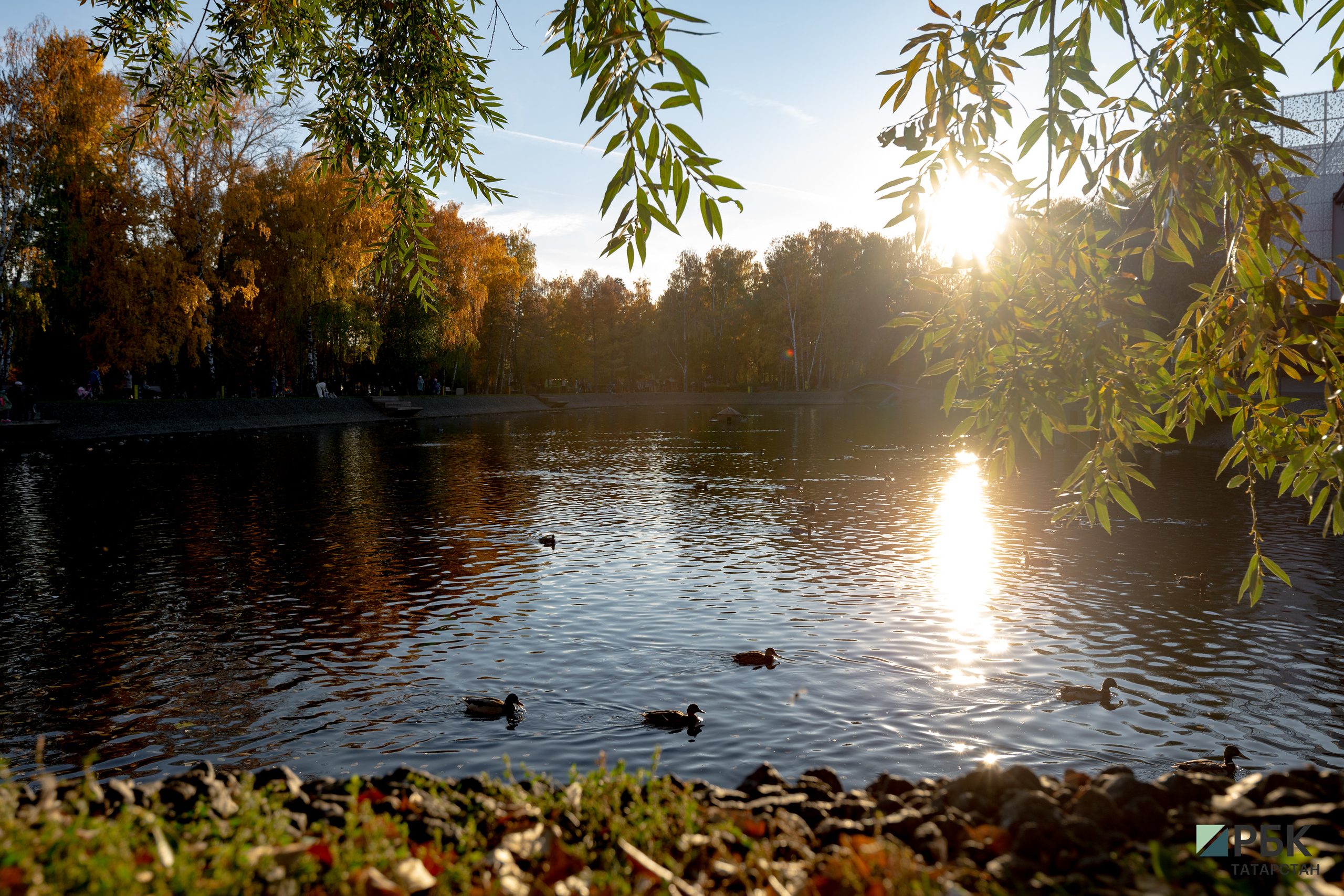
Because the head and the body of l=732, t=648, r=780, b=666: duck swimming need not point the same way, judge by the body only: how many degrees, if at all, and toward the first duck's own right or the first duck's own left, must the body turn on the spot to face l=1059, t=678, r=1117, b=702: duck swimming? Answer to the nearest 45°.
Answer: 0° — it already faces it

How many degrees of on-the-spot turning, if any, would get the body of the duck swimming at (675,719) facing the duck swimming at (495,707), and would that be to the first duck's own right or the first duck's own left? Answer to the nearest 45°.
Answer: approximately 180°

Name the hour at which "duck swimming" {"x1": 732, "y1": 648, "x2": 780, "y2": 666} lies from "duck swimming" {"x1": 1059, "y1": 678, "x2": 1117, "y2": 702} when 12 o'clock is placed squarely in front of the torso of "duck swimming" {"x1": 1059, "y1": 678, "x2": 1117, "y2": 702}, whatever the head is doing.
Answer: "duck swimming" {"x1": 732, "y1": 648, "x2": 780, "y2": 666} is roughly at 6 o'clock from "duck swimming" {"x1": 1059, "y1": 678, "x2": 1117, "y2": 702}.

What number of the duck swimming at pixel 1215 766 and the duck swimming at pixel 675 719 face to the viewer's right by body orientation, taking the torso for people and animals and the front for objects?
2

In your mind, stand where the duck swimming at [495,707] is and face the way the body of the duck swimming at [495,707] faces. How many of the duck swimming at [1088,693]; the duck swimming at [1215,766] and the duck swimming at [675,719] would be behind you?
0

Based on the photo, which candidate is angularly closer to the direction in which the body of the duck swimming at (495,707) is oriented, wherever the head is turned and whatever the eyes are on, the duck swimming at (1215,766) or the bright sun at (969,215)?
the duck swimming

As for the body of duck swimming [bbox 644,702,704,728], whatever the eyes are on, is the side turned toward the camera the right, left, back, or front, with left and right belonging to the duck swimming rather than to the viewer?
right

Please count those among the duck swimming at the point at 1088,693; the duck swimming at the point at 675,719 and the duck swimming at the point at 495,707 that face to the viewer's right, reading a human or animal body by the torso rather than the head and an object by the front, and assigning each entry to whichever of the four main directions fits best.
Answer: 3

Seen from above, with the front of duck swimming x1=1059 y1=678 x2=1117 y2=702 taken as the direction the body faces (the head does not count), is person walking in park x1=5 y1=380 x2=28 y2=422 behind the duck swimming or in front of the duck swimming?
behind

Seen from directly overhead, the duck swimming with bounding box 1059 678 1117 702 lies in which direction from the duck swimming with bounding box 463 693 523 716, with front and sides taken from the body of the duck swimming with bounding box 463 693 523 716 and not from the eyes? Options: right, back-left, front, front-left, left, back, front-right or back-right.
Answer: front

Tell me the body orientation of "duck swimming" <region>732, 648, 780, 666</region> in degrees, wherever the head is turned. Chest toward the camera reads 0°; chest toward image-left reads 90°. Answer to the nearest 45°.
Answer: approximately 270°

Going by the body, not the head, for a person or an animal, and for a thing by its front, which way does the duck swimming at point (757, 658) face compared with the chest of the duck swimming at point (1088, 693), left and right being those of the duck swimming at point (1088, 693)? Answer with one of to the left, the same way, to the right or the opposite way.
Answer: the same way

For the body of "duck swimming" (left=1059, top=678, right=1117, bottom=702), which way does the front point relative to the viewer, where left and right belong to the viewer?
facing to the right of the viewer

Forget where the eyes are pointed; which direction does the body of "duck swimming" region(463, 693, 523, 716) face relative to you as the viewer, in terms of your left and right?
facing to the right of the viewer

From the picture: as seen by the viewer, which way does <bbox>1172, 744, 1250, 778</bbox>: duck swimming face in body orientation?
to the viewer's right
